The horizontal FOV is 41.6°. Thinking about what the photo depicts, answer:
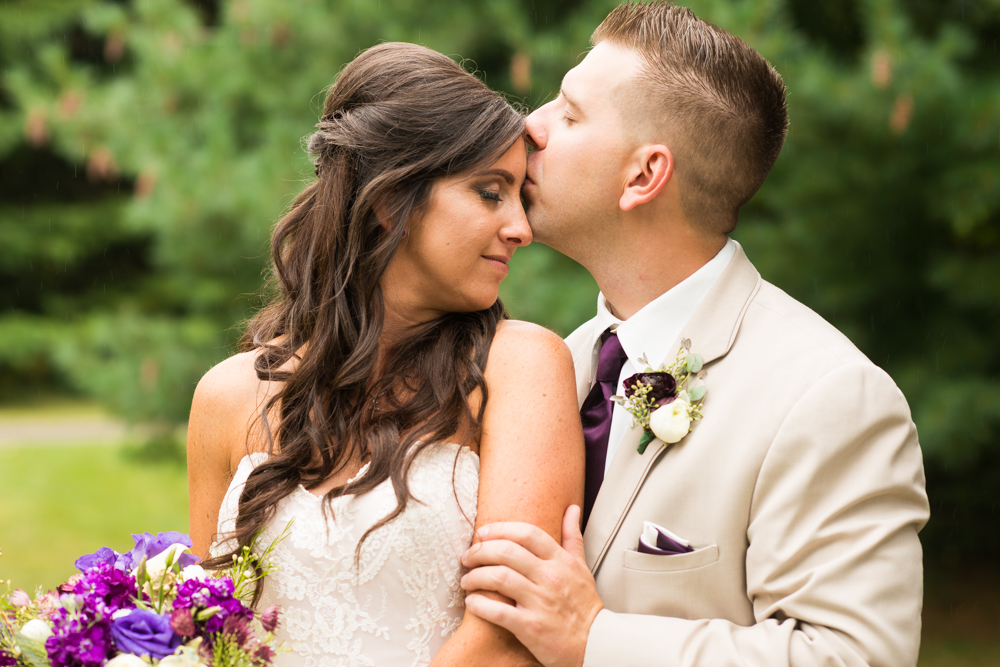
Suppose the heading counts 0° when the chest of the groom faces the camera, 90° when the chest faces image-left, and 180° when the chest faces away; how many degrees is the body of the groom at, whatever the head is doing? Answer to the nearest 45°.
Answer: approximately 45°

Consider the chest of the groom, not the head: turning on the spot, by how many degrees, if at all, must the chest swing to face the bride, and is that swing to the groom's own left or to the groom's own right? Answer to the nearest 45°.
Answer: approximately 45° to the groom's own right
